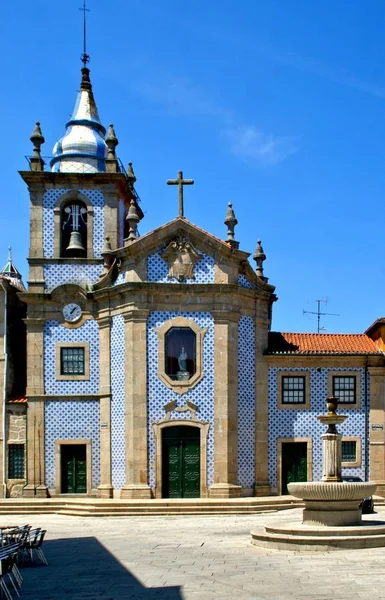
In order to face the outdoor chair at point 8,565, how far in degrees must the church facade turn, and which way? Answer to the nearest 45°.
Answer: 0° — it already faces it

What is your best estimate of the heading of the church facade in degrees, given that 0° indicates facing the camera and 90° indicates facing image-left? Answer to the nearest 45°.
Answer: approximately 0°

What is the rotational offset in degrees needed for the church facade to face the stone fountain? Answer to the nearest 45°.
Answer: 0° — it already faces it

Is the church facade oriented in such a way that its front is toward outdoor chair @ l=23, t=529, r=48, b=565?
yes
